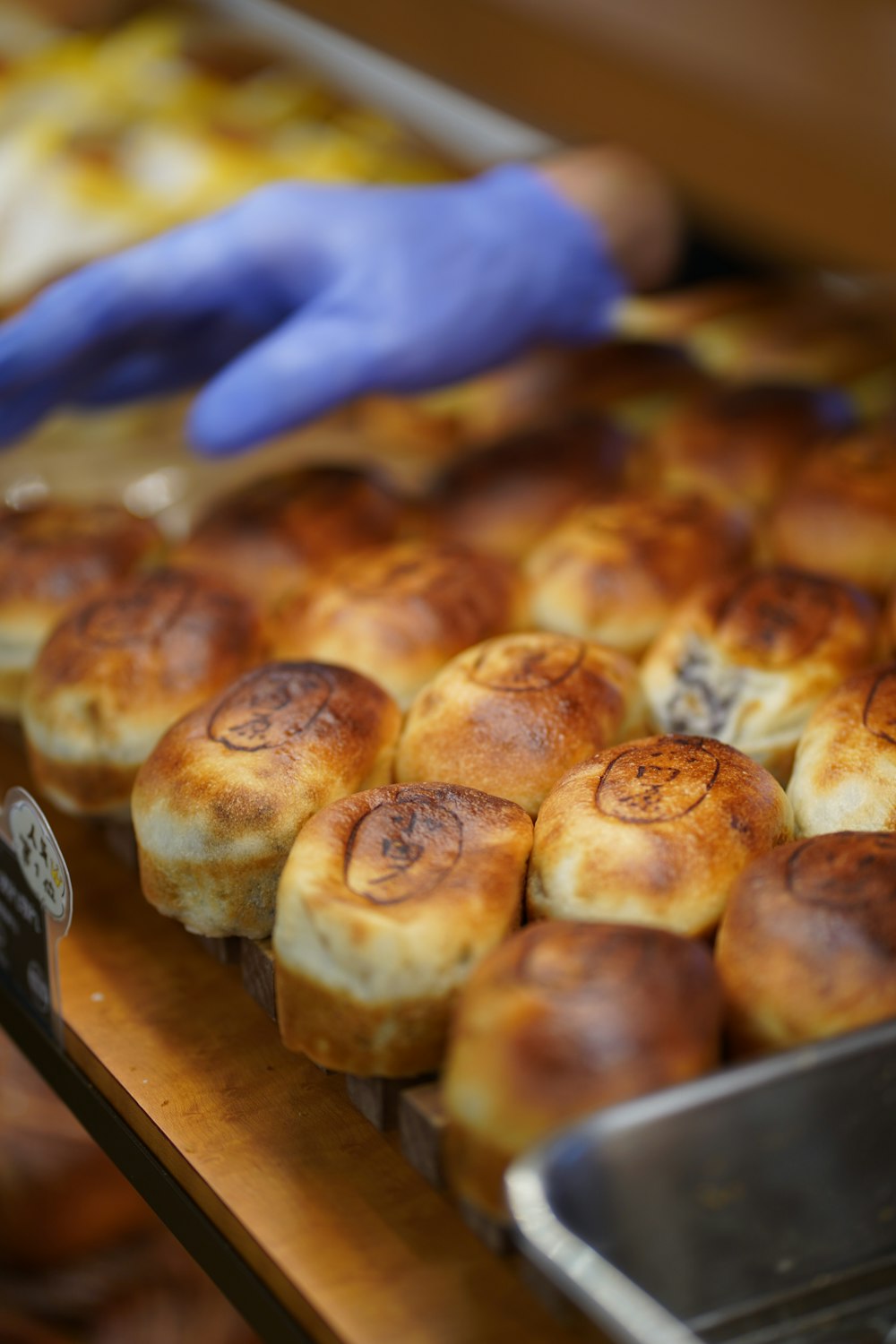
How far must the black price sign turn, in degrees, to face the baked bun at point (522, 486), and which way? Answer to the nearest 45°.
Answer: approximately 180°

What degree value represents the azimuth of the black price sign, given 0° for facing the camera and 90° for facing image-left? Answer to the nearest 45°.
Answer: approximately 45°

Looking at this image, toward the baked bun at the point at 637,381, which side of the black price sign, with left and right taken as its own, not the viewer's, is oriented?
back

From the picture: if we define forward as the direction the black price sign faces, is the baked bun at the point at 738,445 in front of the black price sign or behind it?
behind

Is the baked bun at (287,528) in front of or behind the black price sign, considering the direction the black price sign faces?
behind
